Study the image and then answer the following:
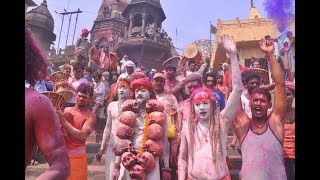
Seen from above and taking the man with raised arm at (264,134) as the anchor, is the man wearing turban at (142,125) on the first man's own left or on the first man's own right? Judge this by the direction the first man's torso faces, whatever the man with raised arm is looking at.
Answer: on the first man's own right

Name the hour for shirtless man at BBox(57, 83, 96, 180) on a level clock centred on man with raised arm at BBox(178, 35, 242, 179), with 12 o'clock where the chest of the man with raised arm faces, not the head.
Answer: The shirtless man is roughly at 3 o'clock from the man with raised arm.

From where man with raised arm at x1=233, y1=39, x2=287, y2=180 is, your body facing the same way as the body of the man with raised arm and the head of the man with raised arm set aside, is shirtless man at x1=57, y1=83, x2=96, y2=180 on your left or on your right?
on your right

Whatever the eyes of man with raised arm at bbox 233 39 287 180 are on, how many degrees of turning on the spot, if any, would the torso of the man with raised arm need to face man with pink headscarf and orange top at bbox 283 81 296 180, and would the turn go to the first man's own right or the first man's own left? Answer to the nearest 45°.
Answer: approximately 135° to the first man's own left

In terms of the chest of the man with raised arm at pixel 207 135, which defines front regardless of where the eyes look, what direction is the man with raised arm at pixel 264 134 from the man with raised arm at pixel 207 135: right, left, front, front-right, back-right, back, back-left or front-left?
left

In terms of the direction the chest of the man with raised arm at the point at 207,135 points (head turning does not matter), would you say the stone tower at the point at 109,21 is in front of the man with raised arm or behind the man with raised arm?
behind
